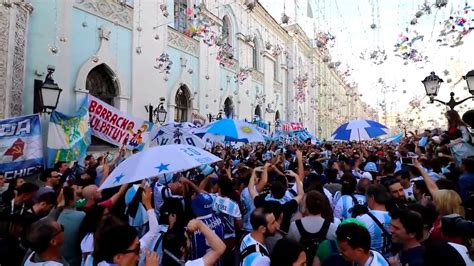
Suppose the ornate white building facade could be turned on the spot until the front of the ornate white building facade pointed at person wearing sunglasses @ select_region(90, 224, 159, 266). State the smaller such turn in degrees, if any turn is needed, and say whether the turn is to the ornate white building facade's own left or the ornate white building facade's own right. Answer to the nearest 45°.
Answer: approximately 45° to the ornate white building facade's own right

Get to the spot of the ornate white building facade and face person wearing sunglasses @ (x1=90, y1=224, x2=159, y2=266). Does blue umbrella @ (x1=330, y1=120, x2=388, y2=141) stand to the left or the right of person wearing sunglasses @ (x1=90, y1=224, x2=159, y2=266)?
left

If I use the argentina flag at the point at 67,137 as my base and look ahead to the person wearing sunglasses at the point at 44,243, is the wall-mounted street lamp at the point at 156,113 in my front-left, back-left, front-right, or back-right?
back-left

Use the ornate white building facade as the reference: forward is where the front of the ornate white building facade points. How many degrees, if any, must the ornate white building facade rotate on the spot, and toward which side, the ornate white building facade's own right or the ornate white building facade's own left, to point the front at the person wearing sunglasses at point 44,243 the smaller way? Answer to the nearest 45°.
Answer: approximately 45° to the ornate white building facade's own right

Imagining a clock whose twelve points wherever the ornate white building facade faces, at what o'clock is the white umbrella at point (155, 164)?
The white umbrella is roughly at 1 o'clock from the ornate white building facade.

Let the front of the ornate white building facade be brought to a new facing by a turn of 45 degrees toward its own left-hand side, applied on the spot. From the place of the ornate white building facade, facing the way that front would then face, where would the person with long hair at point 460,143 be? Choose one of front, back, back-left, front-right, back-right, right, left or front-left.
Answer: front-right

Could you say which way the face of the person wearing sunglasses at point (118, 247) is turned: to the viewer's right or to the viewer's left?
to the viewer's right

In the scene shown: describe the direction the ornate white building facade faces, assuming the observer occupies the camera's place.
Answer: facing the viewer and to the right of the viewer

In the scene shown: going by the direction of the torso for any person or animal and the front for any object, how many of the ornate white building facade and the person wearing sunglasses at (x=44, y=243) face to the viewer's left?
0
